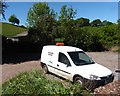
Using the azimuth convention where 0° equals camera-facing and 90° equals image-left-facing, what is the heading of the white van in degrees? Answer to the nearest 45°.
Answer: approximately 315°
